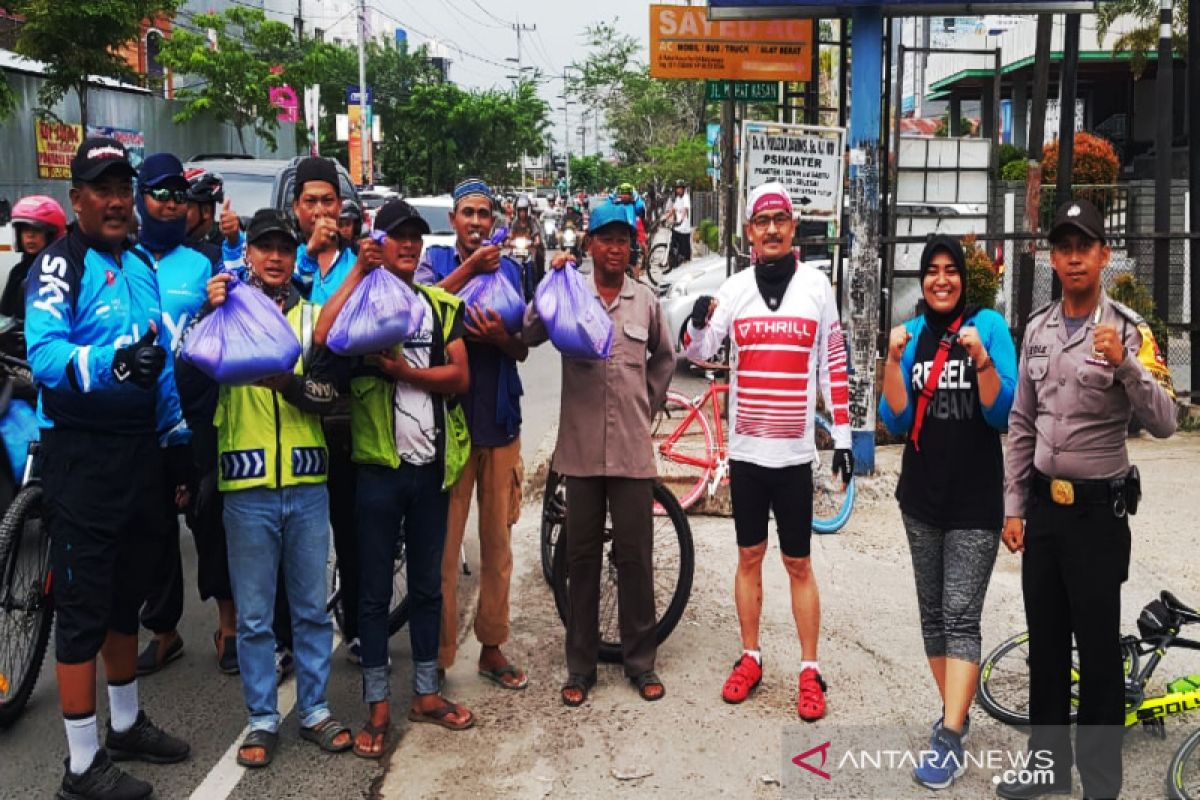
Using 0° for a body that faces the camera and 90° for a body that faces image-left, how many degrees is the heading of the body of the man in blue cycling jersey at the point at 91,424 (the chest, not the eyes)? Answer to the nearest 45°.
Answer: approximately 315°

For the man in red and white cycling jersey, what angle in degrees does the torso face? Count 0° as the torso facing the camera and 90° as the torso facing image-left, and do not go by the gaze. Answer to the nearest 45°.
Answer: approximately 0°

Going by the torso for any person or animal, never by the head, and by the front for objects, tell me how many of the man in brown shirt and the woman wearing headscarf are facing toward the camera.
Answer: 2

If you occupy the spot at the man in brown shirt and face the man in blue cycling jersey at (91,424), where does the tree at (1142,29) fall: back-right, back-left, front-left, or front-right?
back-right

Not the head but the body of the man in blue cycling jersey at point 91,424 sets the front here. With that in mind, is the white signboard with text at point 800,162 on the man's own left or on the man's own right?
on the man's own left

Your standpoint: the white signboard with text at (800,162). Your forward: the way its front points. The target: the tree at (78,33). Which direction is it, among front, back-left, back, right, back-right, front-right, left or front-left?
back-right

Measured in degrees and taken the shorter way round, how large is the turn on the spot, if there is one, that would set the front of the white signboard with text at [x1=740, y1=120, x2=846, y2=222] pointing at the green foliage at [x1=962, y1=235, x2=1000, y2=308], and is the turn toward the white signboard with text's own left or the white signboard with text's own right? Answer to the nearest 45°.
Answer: approximately 135° to the white signboard with text's own left
